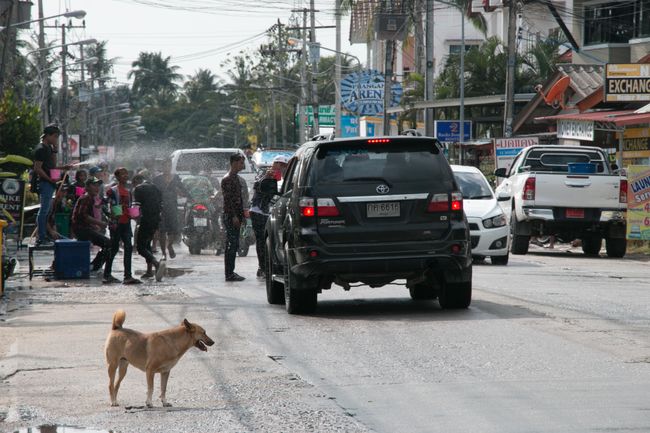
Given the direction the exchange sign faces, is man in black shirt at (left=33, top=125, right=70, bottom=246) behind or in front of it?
in front

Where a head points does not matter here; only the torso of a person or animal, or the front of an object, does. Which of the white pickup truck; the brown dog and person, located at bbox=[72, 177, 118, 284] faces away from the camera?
the white pickup truck

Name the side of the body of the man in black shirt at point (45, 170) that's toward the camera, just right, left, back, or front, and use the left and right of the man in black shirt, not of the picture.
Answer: right

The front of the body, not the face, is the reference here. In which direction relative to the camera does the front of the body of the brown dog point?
to the viewer's right

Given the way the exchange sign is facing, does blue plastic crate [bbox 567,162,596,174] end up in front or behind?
in front

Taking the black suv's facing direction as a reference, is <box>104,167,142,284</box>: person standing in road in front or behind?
in front

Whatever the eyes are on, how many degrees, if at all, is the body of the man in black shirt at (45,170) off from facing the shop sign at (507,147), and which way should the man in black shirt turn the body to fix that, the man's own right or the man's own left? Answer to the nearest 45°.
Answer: approximately 45° to the man's own left

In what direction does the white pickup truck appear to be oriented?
away from the camera
